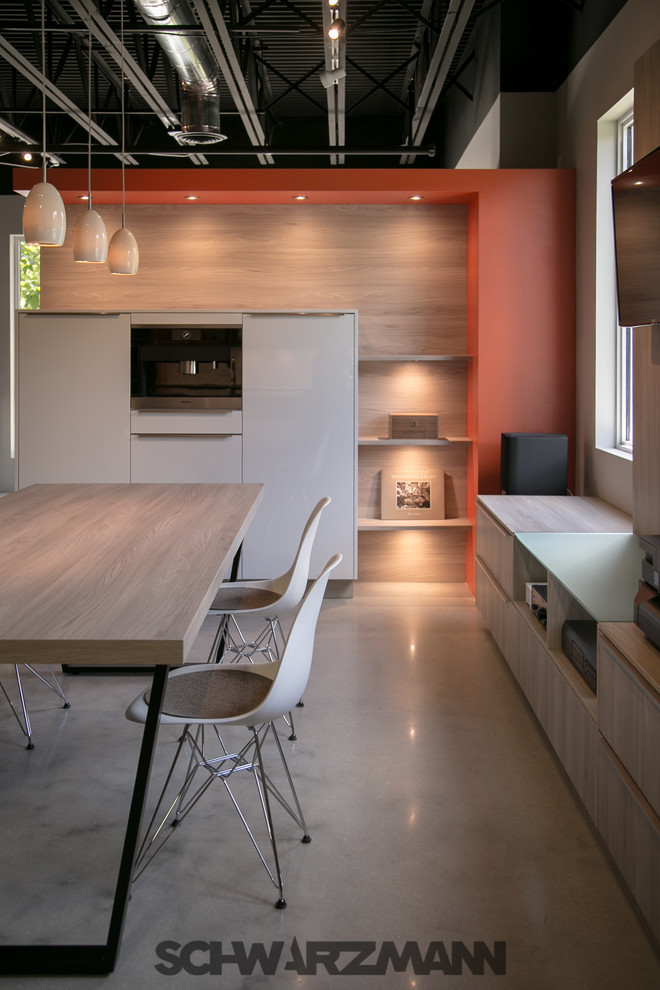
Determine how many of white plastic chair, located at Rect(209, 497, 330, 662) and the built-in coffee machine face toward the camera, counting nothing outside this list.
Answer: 1

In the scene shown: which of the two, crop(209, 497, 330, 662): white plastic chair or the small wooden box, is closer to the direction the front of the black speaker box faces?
the white plastic chair

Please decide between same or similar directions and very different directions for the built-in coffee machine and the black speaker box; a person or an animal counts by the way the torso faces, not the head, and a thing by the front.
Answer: same or similar directions

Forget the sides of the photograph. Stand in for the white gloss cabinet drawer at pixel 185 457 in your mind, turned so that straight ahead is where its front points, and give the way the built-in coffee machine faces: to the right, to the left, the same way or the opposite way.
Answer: the same way

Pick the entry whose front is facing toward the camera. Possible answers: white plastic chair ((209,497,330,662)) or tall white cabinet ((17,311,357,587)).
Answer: the tall white cabinet

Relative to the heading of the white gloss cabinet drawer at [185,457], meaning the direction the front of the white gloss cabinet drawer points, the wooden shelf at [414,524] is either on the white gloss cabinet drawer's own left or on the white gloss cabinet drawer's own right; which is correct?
on the white gloss cabinet drawer's own left

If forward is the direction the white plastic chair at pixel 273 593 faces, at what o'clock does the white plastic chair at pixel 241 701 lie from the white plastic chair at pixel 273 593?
the white plastic chair at pixel 241 701 is roughly at 9 o'clock from the white plastic chair at pixel 273 593.

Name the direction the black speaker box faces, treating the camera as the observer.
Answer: facing the viewer

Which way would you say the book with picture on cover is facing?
toward the camera

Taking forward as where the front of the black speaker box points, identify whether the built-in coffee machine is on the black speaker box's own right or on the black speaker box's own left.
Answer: on the black speaker box's own right

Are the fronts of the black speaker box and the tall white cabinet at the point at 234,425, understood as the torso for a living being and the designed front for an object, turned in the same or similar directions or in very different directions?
same or similar directions

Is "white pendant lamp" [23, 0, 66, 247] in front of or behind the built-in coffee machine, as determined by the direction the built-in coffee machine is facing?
in front

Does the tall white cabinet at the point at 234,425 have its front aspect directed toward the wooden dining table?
yes

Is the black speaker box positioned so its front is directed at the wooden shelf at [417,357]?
no

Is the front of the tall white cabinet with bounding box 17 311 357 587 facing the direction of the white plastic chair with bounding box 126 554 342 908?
yes

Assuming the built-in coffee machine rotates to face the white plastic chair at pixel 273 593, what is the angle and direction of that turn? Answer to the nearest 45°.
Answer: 0° — it already faces it
